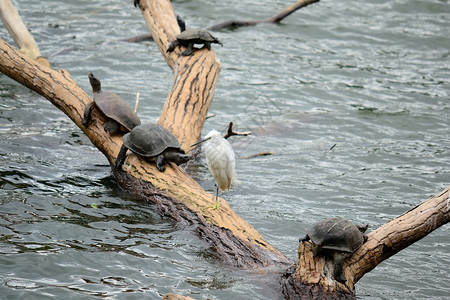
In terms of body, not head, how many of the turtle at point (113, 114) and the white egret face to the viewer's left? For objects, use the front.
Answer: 2

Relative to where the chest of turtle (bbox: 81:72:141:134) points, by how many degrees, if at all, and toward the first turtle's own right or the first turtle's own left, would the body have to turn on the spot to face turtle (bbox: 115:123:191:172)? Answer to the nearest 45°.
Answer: approximately 135° to the first turtle's own left

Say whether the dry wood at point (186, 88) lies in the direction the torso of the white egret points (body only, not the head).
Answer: no

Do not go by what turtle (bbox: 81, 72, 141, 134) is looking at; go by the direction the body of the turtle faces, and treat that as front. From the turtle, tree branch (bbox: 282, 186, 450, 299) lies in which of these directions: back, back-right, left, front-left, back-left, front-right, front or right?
back-left

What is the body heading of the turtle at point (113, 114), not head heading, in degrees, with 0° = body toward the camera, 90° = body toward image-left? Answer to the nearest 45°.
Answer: approximately 90°

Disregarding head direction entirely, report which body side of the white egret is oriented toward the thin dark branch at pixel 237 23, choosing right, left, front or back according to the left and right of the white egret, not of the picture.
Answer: right

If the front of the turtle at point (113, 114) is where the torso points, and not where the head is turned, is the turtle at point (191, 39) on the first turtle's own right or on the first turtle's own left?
on the first turtle's own right

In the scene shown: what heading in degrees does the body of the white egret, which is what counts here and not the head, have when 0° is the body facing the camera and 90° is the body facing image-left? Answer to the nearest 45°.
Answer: approximately 90°

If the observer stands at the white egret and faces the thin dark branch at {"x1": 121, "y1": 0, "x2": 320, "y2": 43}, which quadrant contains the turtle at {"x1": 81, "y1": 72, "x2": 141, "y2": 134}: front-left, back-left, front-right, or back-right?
front-left

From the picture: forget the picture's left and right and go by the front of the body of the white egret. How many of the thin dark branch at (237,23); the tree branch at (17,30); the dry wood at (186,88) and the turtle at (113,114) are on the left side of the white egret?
0

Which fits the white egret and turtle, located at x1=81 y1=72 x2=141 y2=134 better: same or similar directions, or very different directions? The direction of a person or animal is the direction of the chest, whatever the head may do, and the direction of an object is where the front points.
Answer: same or similar directions

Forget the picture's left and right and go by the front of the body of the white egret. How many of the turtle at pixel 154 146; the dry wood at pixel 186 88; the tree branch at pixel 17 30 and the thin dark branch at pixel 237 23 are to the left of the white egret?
0

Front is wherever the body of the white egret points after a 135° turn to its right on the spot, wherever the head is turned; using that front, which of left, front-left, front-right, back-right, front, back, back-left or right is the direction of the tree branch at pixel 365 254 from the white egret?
right

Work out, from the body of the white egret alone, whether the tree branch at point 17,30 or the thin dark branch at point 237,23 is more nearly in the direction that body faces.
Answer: the tree branch
